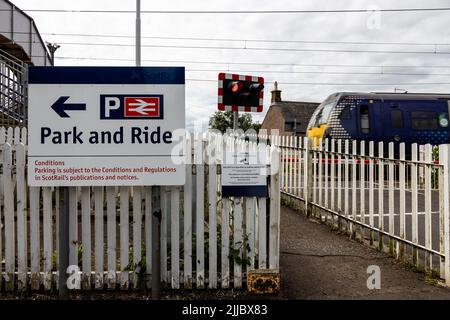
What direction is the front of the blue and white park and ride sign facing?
toward the camera

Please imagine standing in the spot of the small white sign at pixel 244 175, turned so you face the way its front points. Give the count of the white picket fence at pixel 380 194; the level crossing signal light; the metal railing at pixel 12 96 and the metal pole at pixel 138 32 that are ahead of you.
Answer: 0

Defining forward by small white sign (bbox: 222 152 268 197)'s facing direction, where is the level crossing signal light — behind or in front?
behind

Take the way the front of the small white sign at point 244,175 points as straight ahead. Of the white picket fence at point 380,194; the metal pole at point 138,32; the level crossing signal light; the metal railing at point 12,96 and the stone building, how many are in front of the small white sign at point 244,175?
0

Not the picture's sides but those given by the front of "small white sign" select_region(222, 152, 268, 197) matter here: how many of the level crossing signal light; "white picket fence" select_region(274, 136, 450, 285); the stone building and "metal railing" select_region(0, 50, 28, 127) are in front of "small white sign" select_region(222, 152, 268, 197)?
0

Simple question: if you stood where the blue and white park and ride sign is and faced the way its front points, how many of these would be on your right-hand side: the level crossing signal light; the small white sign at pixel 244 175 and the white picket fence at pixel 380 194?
0

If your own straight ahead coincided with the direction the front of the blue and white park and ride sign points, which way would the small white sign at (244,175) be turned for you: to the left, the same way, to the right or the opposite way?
the same way

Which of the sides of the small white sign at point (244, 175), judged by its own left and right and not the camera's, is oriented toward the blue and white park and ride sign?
right

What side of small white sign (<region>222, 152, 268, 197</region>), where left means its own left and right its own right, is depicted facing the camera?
front

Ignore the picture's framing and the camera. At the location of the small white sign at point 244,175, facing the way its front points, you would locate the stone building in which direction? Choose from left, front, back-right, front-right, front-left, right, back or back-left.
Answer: back
